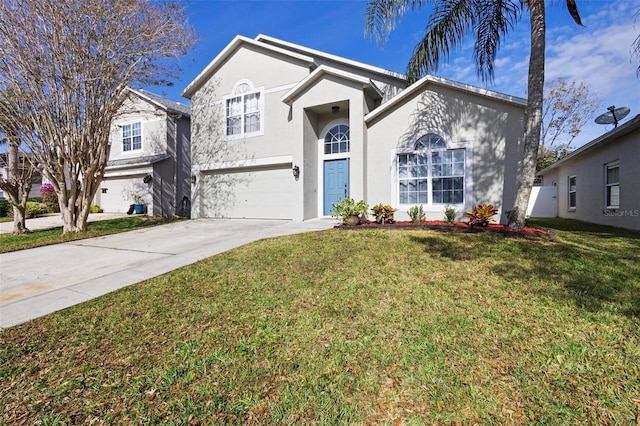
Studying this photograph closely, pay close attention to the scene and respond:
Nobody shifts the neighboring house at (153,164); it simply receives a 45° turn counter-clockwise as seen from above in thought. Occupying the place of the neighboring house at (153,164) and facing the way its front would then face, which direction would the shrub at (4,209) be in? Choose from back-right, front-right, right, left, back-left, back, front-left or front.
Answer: back-right

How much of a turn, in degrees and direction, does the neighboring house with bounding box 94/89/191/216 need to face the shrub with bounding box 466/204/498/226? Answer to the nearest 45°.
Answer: approximately 90° to its left

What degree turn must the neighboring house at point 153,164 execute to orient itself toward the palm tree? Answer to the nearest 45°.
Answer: approximately 90° to its left

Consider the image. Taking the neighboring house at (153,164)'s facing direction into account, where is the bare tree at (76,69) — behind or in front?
in front

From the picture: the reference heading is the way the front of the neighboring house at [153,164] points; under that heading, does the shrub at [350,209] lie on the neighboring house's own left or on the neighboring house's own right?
on the neighboring house's own left

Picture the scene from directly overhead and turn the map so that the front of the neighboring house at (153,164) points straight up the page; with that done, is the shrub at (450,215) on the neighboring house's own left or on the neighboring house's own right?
on the neighboring house's own left

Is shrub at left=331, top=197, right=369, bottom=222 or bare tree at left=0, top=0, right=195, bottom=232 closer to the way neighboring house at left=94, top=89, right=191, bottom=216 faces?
the bare tree

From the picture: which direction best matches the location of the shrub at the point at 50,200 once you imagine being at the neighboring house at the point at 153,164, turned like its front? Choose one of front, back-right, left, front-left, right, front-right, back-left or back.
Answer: right

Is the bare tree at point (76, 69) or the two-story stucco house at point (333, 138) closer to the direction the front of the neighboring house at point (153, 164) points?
the bare tree

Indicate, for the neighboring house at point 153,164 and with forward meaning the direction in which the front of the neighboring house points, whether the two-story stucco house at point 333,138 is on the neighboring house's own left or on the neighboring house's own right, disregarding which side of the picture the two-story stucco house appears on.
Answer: on the neighboring house's own left

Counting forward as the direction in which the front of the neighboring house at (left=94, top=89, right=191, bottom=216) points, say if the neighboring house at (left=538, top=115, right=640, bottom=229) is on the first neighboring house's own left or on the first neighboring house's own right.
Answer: on the first neighboring house's own left

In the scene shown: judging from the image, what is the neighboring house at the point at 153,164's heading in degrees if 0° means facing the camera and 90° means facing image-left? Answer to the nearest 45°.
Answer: approximately 45°

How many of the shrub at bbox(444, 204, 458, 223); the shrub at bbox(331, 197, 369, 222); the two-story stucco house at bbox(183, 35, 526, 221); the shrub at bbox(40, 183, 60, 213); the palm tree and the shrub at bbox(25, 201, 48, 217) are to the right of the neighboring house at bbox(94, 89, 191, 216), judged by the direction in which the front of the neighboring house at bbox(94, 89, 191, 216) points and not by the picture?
2

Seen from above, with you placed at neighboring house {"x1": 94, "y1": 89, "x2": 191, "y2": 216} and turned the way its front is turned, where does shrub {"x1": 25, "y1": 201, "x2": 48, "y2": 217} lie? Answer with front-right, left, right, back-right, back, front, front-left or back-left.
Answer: right
